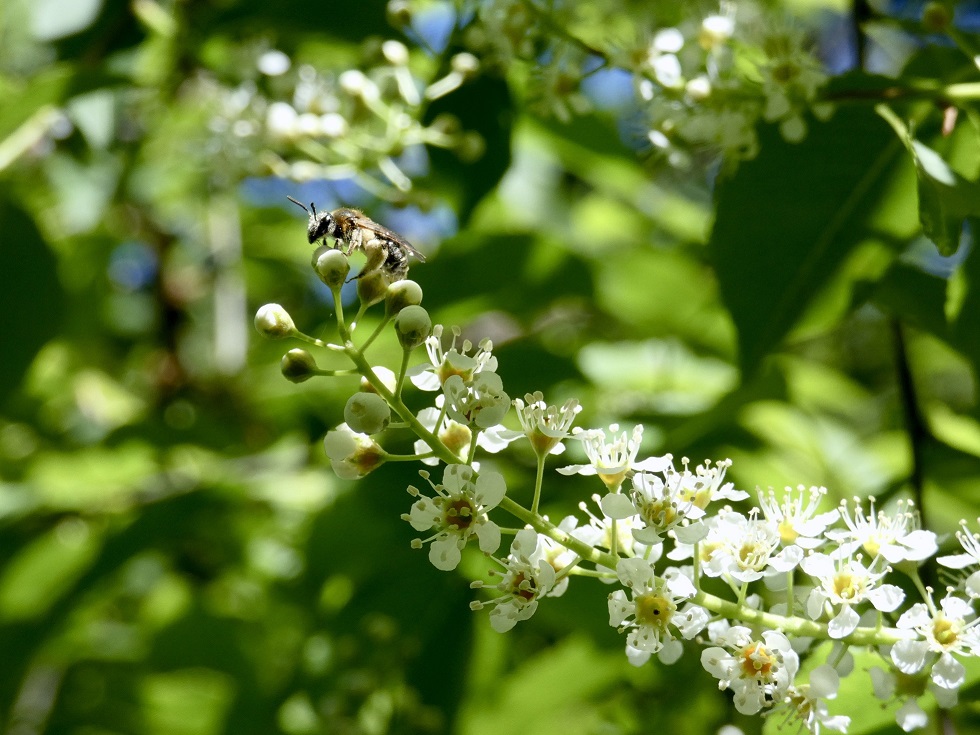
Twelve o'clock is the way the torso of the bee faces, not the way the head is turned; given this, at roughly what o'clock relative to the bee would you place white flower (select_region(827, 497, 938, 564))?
The white flower is roughly at 7 o'clock from the bee.

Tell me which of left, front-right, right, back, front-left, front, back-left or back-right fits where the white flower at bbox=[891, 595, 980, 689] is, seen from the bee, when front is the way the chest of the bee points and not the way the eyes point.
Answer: back-left

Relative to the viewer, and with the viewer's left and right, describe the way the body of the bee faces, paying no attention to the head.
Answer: facing to the left of the viewer

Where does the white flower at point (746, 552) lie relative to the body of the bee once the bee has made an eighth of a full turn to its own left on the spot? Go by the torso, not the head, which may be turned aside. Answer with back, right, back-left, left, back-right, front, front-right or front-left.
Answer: left

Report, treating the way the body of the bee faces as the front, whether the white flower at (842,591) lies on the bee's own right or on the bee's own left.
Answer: on the bee's own left

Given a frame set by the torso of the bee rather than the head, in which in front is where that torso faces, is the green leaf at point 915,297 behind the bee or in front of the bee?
behind

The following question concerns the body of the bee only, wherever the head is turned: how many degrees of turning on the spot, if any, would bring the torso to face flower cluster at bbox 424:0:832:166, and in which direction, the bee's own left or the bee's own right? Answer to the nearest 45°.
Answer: approximately 135° to the bee's own right

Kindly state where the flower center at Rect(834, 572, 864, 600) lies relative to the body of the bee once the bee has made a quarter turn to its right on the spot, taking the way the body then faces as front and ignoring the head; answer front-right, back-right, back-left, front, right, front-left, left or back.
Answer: back-right

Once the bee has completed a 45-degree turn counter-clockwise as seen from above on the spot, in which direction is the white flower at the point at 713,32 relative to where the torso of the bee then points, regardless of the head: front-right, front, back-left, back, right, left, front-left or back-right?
back

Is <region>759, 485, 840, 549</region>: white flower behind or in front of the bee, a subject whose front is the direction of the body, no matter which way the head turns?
behind
